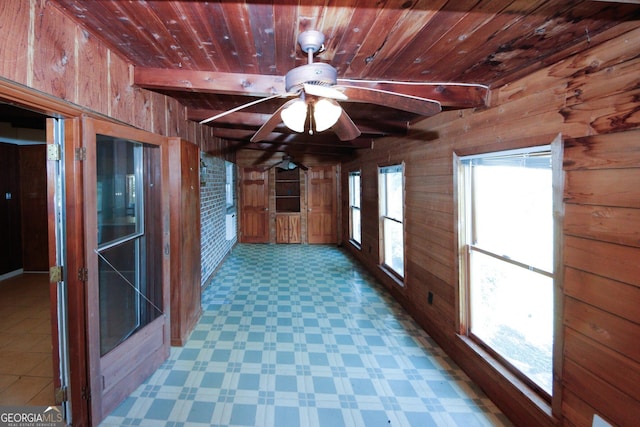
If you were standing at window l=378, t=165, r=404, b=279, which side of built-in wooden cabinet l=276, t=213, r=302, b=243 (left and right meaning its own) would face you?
front

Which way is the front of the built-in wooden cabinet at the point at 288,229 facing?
toward the camera

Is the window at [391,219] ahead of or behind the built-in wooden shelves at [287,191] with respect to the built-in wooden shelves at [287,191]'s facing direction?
ahead

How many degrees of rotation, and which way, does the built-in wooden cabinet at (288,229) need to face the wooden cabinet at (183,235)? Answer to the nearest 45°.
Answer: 0° — it already faces it

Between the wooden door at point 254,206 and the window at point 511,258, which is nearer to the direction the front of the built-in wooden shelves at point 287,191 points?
the window

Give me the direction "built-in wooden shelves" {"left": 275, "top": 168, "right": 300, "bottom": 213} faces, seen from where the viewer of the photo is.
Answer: facing the viewer

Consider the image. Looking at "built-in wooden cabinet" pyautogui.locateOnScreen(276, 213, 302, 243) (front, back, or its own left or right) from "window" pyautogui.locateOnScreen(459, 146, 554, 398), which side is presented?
front
